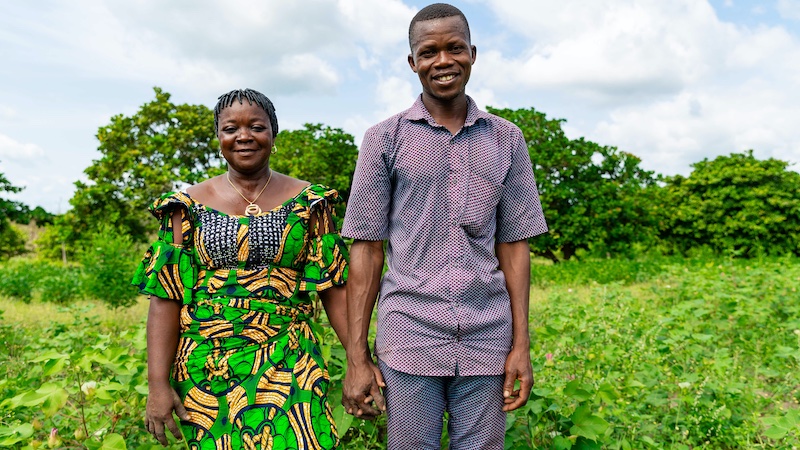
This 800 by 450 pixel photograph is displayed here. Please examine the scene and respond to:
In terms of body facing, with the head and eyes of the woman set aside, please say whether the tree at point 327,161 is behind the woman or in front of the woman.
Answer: behind

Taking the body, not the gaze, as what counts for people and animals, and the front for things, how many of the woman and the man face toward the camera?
2

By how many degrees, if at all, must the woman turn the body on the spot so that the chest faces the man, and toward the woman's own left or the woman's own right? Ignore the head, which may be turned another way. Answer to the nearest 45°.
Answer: approximately 90° to the woman's own left

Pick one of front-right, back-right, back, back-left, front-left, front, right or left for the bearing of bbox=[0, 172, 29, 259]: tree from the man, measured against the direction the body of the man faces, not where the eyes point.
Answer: back-right

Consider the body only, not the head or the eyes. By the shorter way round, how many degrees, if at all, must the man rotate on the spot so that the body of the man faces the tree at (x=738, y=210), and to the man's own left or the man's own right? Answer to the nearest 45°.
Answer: approximately 135° to the man's own left

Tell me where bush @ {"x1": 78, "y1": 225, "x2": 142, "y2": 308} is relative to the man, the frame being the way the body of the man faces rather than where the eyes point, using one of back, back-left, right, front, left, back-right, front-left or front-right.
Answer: back-right

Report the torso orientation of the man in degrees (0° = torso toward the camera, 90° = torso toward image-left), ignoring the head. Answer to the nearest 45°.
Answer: approximately 0°

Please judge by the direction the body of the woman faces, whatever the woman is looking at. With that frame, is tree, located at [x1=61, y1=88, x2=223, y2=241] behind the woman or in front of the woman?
behind

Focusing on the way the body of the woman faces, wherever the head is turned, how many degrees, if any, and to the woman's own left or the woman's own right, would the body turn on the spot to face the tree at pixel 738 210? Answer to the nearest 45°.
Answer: approximately 135° to the woman's own left
